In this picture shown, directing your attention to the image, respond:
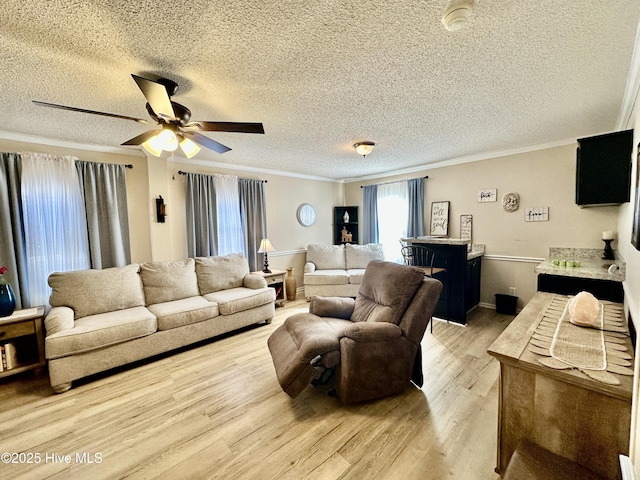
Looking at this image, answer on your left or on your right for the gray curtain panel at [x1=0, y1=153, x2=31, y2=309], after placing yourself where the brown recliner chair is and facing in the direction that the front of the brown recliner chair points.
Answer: on your right

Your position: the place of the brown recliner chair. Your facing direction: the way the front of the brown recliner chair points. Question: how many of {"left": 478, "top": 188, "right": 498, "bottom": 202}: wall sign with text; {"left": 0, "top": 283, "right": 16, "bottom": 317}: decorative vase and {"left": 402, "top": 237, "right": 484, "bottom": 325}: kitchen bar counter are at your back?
2

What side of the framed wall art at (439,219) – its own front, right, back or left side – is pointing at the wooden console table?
front

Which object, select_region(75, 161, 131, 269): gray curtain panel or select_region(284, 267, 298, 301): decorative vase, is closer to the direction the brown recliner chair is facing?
the gray curtain panel

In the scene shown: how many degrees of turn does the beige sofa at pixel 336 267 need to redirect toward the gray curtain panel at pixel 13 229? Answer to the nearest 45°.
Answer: approximately 45° to its right

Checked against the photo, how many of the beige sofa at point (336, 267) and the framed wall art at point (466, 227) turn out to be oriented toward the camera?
2

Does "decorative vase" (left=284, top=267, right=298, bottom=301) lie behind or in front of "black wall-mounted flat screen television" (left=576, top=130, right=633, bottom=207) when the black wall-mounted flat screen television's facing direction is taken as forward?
in front

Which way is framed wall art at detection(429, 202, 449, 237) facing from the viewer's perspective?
toward the camera

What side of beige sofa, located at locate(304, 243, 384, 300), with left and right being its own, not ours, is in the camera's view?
front

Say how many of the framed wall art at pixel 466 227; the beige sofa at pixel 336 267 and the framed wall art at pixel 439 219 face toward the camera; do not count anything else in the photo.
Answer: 3

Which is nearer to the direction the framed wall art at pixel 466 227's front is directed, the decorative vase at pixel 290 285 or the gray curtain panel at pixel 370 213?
the decorative vase

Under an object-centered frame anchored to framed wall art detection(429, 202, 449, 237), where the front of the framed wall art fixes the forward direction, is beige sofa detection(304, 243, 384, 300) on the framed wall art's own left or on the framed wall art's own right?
on the framed wall art's own right

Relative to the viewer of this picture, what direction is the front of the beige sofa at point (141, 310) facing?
facing the viewer and to the right of the viewer

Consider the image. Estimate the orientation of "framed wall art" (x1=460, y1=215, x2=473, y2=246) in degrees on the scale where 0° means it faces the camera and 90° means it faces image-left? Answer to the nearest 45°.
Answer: approximately 0°

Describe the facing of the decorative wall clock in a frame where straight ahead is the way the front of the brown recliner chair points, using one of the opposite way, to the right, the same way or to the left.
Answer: to the left

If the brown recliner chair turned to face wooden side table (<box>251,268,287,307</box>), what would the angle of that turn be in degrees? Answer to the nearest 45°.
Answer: approximately 90° to its right
